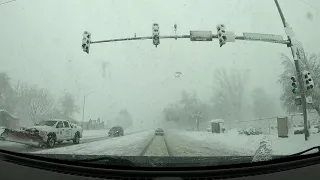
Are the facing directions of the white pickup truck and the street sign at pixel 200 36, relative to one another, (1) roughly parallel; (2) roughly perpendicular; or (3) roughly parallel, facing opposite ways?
roughly parallel

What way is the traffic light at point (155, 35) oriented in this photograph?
toward the camera

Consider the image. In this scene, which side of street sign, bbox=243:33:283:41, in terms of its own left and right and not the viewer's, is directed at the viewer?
front

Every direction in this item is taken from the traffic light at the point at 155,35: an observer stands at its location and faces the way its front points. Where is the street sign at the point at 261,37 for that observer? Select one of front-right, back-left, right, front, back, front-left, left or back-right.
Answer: left

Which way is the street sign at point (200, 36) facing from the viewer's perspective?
toward the camera

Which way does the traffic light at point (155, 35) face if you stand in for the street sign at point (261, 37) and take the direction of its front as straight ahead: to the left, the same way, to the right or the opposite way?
the same way

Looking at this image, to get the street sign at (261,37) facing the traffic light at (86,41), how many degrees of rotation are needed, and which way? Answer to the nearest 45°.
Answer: approximately 90° to its right

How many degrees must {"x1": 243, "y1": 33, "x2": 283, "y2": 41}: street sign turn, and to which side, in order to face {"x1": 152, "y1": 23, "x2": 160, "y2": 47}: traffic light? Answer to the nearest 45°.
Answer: approximately 90° to its right

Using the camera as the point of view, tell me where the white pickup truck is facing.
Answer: facing the viewer and to the left of the viewer

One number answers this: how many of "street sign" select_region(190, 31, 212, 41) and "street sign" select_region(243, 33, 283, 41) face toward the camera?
2

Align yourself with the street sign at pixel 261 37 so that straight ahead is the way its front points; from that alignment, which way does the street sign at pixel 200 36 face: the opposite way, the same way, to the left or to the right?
the same way
